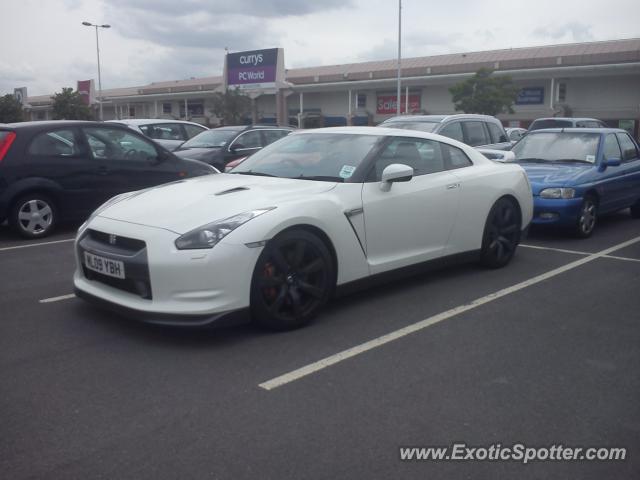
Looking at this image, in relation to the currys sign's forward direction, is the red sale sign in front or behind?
behind

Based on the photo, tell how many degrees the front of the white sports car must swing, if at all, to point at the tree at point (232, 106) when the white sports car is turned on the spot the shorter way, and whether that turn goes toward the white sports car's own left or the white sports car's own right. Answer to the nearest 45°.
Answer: approximately 135° to the white sports car's own right

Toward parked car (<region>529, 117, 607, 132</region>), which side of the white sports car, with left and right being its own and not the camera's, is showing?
back

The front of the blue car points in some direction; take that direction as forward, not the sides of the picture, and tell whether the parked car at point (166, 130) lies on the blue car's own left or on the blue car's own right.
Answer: on the blue car's own right

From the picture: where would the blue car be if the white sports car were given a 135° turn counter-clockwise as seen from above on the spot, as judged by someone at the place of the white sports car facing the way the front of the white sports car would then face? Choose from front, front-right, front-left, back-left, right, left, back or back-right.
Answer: front-left

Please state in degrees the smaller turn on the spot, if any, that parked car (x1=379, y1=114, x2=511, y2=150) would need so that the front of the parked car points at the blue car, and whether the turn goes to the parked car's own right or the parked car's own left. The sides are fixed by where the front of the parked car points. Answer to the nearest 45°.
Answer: approximately 90° to the parked car's own left

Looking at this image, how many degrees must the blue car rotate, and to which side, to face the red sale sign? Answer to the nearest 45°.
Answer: approximately 135° to its right

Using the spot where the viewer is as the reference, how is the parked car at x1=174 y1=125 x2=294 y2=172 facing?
facing the viewer and to the left of the viewer
